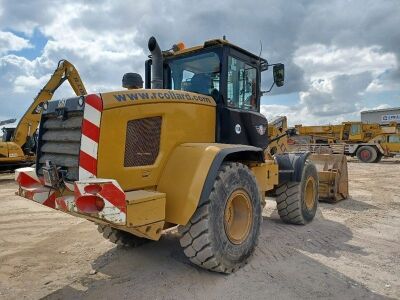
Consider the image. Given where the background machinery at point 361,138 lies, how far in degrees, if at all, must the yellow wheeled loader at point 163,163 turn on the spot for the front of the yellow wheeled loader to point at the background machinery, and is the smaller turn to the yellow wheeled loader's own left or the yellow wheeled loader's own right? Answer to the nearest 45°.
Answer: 0° — it already faces it

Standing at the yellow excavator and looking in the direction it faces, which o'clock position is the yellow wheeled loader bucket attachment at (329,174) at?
The yellow wheeled loader bucket attachment is roughly at 2 o'clock from the yellow excavator.

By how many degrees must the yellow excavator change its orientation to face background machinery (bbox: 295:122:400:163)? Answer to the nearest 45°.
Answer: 0° — it already faces it

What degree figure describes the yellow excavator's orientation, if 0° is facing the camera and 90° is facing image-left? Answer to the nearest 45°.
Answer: approximately 270°

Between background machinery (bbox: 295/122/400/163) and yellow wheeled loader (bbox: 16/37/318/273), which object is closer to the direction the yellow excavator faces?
the background machinery

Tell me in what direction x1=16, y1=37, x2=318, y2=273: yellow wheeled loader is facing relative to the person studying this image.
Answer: facing away from the viewer and to the right of the viewer

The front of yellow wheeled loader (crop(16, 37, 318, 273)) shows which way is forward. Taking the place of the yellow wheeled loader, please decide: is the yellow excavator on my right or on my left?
on my left
